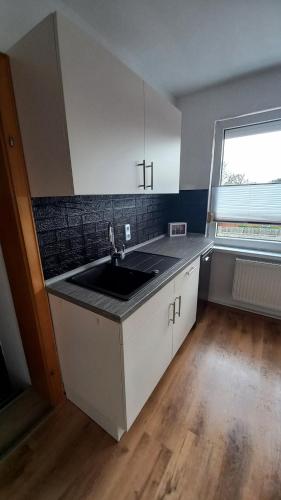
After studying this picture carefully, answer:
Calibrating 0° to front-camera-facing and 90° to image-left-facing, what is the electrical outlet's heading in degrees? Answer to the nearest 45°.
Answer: approximately 315°

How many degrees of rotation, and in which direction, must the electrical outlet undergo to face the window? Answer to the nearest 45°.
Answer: approximately 45° to its left

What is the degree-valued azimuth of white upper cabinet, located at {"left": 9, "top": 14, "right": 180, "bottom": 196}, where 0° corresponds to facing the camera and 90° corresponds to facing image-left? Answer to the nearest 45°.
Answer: approximately 315°

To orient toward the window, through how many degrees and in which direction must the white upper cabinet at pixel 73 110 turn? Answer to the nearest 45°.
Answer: approximately 90° to its left

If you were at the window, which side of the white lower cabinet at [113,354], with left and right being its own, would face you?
left
